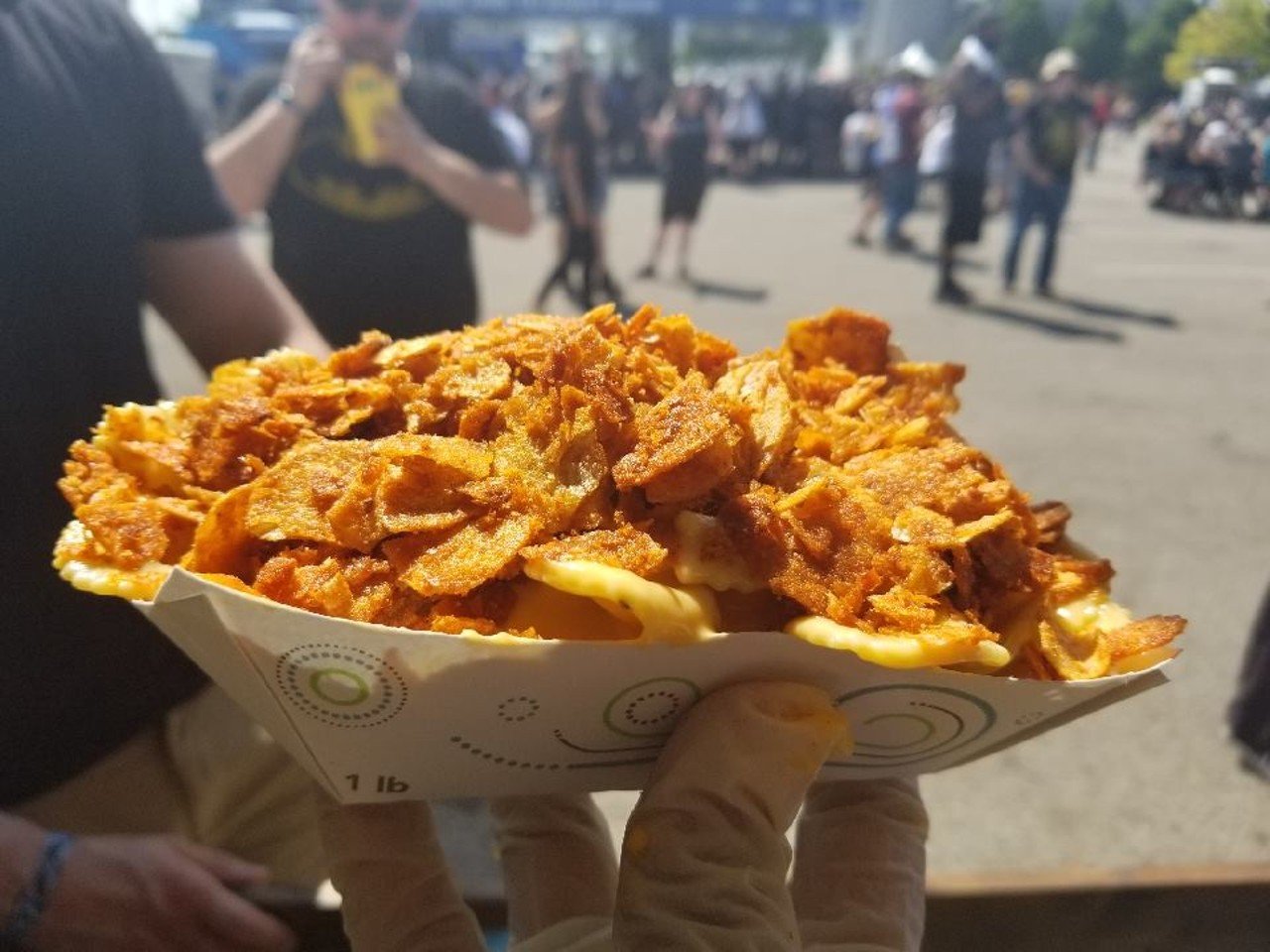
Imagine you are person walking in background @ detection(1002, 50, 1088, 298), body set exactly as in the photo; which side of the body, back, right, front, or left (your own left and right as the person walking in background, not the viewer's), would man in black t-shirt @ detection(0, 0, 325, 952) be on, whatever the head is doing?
front

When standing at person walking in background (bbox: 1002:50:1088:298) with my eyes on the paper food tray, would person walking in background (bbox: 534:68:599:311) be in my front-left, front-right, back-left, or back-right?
front-right

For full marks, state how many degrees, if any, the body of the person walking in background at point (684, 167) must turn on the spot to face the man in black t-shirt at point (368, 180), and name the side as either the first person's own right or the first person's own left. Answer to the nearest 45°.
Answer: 0° — they already face them

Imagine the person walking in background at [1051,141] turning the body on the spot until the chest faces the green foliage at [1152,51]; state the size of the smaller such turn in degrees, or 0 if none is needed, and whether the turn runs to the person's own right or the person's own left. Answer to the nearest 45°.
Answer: approximately 180°

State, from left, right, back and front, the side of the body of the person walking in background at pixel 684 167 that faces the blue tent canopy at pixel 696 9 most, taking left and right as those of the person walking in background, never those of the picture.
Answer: back

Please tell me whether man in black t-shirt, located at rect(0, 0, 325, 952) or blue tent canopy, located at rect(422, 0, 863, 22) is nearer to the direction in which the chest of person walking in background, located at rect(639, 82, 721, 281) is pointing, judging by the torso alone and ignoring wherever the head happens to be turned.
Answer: the man in black t-shirt

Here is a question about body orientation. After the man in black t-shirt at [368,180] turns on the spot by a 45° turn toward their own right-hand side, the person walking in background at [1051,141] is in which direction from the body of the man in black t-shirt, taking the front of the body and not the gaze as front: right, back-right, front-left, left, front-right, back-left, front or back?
back

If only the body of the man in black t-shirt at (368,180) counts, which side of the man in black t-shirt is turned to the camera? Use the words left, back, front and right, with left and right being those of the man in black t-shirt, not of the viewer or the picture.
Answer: front

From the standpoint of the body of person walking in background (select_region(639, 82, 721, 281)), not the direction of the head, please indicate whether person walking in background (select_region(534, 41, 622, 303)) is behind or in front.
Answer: in front

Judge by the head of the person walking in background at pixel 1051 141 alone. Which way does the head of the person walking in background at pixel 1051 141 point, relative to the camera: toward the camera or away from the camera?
toward the camera

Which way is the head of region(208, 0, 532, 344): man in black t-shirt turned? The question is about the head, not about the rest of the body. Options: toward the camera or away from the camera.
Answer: toward the camera

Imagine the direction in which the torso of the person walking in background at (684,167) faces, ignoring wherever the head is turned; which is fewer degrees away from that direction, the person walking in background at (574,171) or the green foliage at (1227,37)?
the person walking in background

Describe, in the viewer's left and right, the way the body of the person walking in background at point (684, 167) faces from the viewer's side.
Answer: facing the viewer
